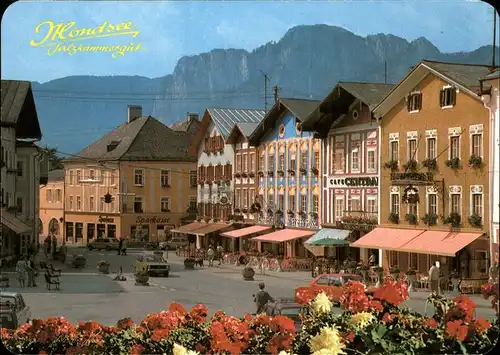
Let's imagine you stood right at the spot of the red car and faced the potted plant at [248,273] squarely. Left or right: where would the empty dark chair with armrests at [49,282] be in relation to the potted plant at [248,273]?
left

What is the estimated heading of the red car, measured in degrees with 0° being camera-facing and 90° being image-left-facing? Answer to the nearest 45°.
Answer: approximately 90°

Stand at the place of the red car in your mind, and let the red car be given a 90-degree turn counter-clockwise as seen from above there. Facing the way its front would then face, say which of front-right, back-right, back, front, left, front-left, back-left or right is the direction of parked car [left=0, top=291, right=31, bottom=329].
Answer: right

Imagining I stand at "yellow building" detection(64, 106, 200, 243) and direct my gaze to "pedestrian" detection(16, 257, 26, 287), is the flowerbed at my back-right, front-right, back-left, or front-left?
front-left

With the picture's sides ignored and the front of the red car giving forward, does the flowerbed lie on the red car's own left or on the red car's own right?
on the red car's own left

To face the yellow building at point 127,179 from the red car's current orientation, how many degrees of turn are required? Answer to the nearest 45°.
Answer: approximately 45° to its right

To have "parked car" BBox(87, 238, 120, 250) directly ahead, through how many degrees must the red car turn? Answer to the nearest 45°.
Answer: approximately 45° to its right

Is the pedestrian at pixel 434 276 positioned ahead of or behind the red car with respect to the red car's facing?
behind

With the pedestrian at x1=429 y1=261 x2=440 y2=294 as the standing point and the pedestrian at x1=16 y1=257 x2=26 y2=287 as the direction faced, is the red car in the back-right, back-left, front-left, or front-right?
front-left

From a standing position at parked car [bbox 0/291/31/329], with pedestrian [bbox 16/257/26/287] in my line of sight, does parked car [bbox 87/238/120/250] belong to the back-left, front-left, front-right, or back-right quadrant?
front-right

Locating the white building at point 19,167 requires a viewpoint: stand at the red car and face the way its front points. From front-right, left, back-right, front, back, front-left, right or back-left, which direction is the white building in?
front

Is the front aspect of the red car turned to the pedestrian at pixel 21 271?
yes

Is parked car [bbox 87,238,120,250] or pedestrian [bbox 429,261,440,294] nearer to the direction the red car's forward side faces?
the parked car
